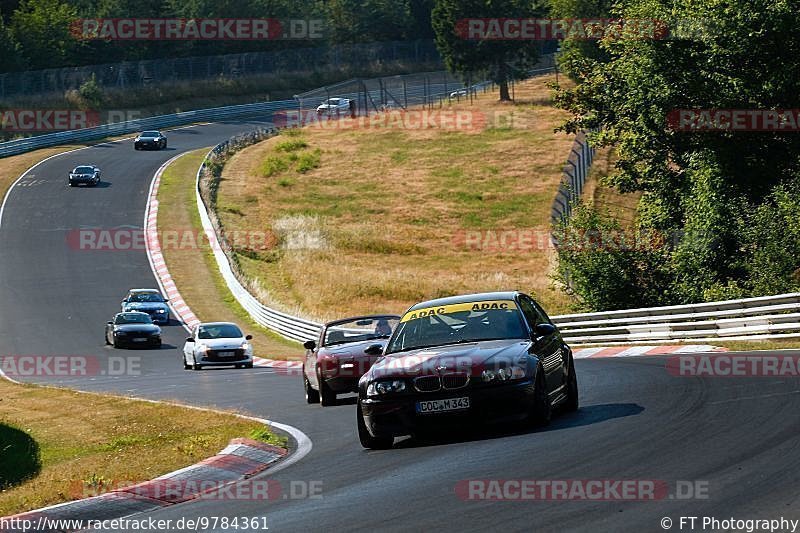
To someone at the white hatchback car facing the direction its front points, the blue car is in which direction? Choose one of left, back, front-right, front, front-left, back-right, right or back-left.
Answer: back

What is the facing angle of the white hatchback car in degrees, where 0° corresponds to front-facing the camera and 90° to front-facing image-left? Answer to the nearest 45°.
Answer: approximately 0°

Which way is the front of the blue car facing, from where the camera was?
facing the viewer

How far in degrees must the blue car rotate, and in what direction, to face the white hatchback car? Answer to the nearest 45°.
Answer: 0° — it already faces it

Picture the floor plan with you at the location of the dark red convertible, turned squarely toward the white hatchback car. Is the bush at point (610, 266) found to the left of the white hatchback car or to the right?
right

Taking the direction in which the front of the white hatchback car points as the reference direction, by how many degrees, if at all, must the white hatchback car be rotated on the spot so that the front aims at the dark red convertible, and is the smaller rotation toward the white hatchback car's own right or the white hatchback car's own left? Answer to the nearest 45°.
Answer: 0° — it already faces it

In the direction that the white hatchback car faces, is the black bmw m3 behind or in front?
in front

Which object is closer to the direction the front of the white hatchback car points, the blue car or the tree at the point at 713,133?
the tree

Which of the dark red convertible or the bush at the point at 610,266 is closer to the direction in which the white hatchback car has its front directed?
the dark red convertible

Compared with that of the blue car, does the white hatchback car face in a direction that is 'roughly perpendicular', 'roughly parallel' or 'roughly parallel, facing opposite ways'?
roughly parallel

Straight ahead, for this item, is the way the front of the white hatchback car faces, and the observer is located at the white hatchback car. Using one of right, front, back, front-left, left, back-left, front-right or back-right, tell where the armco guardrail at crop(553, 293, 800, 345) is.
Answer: front-left

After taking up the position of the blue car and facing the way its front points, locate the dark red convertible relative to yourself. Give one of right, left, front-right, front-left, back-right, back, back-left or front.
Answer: front

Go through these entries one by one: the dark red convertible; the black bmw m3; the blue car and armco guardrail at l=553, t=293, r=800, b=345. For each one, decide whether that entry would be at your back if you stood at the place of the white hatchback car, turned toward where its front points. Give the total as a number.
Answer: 1
